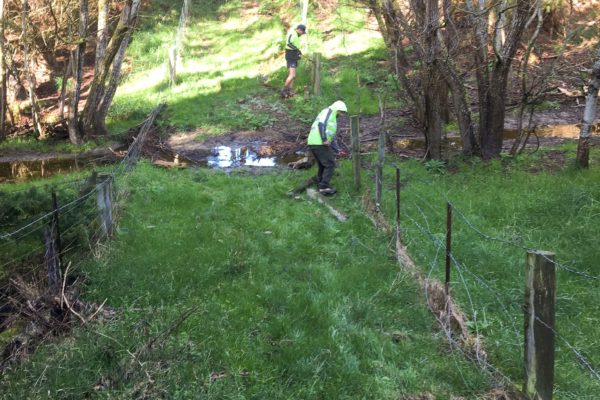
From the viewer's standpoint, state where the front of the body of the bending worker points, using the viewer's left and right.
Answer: facing to the right of the viewer

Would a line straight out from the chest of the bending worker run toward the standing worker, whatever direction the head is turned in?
no

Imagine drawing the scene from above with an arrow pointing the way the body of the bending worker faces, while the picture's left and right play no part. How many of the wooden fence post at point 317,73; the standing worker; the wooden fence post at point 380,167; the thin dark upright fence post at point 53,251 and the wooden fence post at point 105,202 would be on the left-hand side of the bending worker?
2

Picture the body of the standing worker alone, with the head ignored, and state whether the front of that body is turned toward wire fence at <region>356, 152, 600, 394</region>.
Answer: no

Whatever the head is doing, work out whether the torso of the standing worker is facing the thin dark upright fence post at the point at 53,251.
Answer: no

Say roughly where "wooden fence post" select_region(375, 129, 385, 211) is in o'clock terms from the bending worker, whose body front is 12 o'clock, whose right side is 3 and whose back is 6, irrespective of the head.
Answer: The wooden fence post is roughly at 2 o'clock from the bending worker.

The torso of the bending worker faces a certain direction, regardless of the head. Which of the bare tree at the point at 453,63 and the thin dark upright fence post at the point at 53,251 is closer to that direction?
the bare tree

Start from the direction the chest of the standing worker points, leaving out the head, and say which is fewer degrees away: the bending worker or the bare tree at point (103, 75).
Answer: the bending worker

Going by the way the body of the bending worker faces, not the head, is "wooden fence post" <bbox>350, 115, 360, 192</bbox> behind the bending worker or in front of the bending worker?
in front
